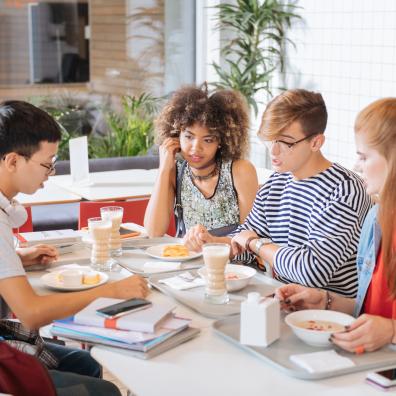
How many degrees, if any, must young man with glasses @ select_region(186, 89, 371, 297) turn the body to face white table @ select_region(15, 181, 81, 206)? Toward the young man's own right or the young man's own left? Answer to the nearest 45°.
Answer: approximately 90° to the young man's own right

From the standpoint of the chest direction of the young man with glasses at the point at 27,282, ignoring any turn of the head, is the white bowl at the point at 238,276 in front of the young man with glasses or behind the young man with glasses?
in front

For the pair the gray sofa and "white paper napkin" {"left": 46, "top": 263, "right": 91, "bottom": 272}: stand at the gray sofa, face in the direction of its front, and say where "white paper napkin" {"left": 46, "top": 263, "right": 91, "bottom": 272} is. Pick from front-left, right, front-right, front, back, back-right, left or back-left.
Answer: front

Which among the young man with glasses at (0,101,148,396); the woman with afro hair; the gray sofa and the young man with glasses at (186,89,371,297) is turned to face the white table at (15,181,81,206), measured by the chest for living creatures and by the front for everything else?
the gray sofa

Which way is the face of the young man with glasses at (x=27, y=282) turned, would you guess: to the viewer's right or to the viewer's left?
to the viewer's right

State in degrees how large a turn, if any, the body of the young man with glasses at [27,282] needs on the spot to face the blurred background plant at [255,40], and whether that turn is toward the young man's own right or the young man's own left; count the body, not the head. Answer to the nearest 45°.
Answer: approximately 90° to the young man's own left

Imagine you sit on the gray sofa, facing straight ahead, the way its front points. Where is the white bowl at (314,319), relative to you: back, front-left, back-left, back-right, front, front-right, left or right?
front

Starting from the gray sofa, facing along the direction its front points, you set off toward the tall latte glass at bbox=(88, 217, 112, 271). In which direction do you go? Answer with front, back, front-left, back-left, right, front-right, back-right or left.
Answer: front

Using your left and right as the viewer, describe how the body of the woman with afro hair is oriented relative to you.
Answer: facing the viewer

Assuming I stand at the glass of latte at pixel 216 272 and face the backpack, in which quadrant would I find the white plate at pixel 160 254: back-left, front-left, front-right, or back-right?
back-right

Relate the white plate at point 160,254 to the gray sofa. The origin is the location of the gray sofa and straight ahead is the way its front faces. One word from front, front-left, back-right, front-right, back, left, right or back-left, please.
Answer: front

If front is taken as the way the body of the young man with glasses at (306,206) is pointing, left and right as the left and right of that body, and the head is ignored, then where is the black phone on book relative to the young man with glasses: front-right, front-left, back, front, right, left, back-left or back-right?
front

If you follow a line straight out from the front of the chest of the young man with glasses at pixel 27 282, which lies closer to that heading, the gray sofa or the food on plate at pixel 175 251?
the food on plate

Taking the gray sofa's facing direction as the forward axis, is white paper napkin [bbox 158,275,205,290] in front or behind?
in front

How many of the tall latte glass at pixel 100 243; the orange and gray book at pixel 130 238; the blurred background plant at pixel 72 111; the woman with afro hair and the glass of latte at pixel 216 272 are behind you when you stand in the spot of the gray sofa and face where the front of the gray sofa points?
1

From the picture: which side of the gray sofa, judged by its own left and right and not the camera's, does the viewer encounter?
front

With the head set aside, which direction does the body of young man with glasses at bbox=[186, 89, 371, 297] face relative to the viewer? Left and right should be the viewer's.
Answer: facing the viewer and to the left of the viewer

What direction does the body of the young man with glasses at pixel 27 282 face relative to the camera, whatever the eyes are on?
to the viewer's right

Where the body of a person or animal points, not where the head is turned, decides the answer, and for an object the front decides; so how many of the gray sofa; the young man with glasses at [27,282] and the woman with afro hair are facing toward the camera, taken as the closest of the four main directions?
2

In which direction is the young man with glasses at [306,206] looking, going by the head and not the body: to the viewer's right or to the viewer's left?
to the viewer's left
